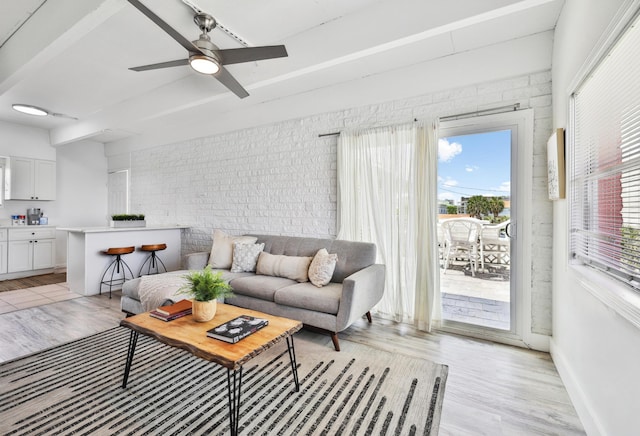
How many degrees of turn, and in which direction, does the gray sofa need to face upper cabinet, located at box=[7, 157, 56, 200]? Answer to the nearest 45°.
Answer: approximately 90° to its right

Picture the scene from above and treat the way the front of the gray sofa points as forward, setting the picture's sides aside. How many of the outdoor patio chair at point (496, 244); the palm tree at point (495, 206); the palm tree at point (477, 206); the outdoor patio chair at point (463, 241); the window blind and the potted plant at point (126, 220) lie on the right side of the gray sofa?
1

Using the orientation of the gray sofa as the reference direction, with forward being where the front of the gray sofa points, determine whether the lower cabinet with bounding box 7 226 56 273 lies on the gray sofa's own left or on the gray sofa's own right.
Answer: on the gray sofa's own right

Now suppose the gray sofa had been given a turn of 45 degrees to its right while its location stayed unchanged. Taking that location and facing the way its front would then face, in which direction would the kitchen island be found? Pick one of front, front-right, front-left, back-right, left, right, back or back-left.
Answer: front-right

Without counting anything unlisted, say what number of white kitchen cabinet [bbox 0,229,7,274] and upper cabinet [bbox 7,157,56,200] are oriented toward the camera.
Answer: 2

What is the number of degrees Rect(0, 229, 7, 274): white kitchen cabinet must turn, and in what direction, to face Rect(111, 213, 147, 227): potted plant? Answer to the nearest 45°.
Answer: approximately 45° to its left

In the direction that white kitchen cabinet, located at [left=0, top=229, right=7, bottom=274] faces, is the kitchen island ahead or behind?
ahead

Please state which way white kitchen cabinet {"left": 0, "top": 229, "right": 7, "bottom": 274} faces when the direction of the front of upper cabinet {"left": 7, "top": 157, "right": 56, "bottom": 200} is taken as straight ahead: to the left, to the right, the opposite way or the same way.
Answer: the same way

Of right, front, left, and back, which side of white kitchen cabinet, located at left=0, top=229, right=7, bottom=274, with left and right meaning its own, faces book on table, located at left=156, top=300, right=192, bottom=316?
front

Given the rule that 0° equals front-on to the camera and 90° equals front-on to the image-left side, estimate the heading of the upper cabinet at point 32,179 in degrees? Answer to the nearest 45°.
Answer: approximately 0°

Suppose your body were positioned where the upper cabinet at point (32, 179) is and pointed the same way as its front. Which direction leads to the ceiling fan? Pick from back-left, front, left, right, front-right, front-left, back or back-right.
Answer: front

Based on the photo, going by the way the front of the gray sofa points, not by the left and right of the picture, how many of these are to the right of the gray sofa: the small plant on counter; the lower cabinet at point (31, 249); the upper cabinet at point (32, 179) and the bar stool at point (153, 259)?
4

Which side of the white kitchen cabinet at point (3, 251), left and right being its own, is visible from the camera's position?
front

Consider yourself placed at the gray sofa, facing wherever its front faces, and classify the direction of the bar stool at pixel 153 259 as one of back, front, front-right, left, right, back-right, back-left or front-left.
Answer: right

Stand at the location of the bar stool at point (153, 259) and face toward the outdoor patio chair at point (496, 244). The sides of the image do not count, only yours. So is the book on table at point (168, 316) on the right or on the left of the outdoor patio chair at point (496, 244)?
right
